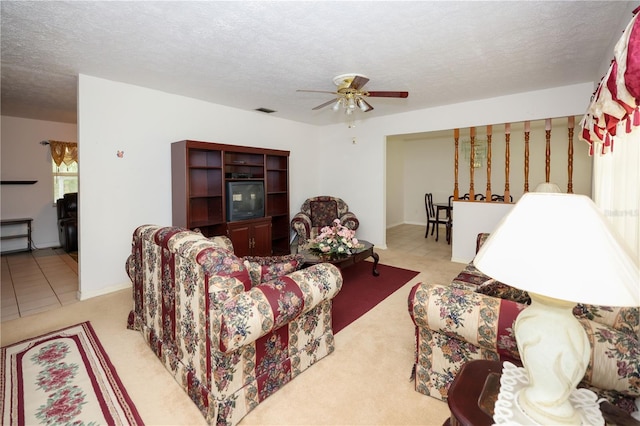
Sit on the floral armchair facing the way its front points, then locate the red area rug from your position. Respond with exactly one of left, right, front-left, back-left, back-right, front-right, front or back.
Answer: front

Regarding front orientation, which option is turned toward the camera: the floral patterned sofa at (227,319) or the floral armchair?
the floral armchair

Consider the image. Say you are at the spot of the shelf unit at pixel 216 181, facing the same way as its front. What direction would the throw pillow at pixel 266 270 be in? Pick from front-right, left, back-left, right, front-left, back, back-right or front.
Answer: front-right

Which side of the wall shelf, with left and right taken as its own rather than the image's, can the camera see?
front

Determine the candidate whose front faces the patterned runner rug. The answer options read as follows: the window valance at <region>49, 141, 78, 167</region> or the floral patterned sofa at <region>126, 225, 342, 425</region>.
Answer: the window valance

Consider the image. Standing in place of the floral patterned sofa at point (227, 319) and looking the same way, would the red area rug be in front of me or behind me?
in front

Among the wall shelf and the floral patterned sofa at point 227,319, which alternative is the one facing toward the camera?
the wall shelf

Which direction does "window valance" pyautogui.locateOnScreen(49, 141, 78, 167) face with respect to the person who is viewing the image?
facing the viewer

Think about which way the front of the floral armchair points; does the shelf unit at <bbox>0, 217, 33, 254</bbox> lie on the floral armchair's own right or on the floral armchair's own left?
on the floral armchair's own right

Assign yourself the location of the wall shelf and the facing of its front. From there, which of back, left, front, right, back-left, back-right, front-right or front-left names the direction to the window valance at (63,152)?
left

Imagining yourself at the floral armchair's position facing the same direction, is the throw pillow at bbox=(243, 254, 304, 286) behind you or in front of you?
in front

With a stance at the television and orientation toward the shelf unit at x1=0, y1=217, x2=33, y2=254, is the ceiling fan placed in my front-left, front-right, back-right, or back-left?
back-left

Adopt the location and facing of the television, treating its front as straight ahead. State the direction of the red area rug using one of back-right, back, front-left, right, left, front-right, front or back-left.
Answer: front

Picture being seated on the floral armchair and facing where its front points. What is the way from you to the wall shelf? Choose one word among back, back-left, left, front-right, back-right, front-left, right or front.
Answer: right

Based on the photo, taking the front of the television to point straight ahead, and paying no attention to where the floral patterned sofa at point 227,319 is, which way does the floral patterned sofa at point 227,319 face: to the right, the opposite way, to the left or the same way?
to the left

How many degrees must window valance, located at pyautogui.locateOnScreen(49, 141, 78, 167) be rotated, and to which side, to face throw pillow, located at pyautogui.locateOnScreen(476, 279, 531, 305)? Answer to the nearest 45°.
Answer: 0° — it already faces it
